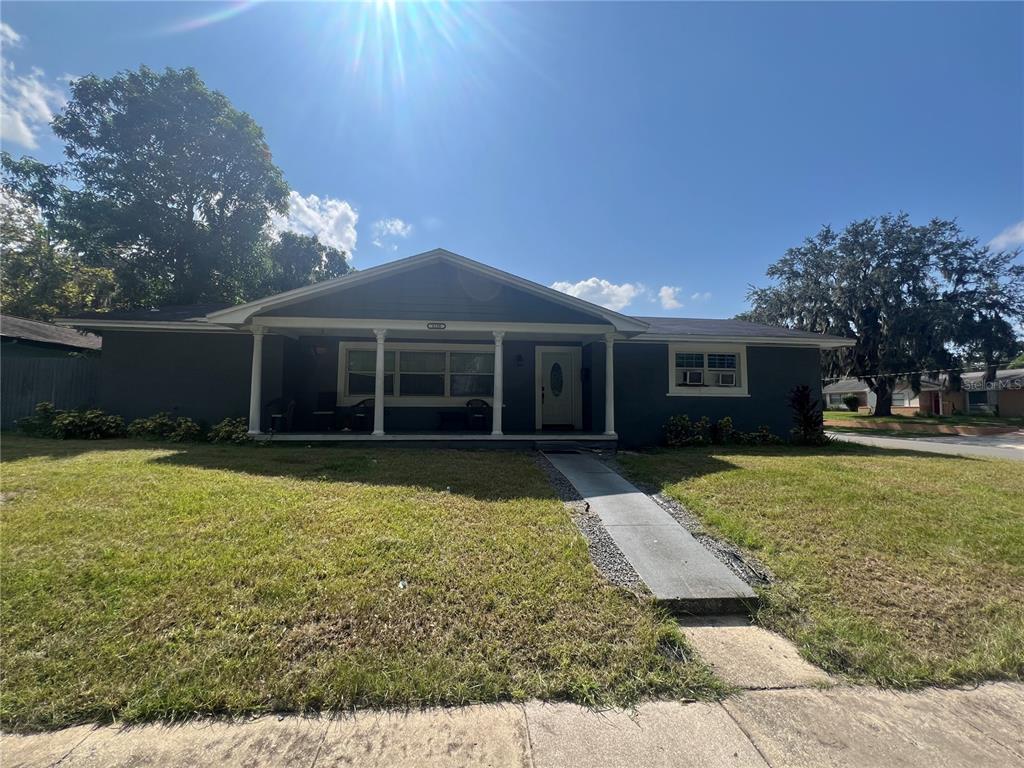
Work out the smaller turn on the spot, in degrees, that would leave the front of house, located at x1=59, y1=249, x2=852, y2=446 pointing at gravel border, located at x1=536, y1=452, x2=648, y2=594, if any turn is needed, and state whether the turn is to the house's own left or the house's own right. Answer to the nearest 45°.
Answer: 0° — it already faces it

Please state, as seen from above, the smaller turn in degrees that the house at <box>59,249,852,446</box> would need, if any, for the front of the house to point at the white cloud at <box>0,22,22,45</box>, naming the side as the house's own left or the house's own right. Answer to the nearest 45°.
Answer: approximately 90° to the house's own right

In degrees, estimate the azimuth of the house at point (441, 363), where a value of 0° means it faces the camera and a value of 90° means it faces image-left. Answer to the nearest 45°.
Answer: approximately 0°

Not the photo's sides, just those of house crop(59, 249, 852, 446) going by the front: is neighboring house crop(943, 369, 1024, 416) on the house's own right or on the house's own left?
on the house's own left

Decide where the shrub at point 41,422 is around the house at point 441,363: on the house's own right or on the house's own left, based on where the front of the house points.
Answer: on the house's own right

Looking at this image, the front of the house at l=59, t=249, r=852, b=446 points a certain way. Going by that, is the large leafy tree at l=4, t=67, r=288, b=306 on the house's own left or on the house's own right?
on the house's own right

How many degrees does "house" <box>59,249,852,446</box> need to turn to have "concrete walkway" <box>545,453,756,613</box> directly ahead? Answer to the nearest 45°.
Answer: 0° — it already faces it

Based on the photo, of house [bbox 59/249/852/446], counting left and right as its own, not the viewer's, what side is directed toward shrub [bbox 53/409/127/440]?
right

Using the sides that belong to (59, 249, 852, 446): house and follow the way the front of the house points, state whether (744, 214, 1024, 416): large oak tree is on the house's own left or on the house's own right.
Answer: on the house's own left

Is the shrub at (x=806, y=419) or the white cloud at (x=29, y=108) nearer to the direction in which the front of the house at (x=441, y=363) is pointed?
the shrub

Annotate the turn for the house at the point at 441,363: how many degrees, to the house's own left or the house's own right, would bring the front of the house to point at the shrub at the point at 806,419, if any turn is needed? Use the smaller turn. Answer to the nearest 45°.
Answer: approximately 90° to the house's own left
